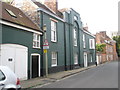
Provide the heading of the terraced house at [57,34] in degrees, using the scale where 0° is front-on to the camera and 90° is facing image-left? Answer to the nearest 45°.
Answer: approximately 315°

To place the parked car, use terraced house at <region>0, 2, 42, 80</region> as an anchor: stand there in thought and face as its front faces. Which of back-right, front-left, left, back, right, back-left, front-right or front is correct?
front-right

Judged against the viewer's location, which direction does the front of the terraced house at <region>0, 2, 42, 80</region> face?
facing the viewer and to the right of the viewer

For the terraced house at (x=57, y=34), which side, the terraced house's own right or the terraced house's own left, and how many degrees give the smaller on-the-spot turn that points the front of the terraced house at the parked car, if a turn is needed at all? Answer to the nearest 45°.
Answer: approximately 45° to the terraced house's own right
